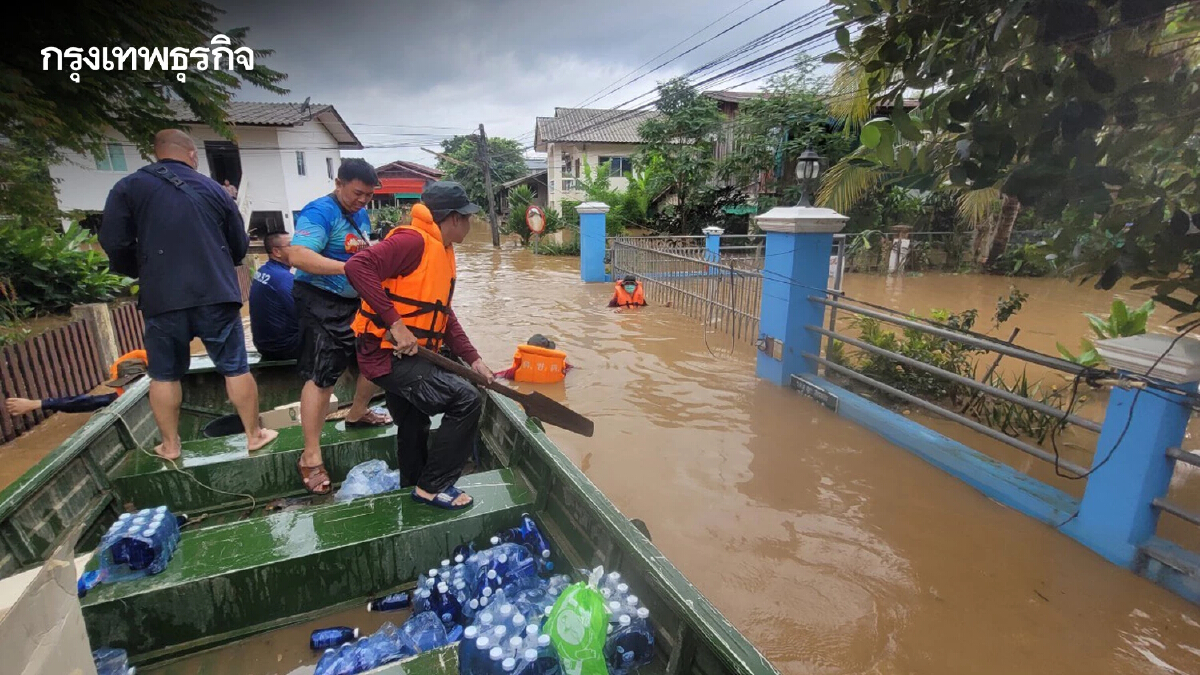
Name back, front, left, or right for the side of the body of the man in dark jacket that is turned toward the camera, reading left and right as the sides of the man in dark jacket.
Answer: back

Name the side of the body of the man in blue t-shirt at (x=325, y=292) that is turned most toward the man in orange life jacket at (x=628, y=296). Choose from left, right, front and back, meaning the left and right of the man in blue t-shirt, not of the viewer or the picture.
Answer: left

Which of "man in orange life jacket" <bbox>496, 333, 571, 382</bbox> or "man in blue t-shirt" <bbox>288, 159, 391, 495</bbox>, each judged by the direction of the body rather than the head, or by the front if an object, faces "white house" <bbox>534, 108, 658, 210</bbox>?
the man in orange life jacket

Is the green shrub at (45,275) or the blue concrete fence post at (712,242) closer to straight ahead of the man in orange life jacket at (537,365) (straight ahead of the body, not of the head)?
the blue concrete fence post

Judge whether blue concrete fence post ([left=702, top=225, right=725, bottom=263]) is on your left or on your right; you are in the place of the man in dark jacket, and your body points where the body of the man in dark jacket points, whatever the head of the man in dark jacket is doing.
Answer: on your right

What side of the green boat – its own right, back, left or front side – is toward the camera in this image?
back

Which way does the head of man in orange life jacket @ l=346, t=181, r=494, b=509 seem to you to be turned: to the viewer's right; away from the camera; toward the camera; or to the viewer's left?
to the viewer's right

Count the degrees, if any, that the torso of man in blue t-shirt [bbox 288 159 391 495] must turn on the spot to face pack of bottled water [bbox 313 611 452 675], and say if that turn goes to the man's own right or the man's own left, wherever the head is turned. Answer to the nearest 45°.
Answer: approximately 45° to the man's own right

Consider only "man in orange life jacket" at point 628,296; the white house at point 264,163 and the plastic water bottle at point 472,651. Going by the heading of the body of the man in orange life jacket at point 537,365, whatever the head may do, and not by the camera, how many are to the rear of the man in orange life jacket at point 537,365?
1

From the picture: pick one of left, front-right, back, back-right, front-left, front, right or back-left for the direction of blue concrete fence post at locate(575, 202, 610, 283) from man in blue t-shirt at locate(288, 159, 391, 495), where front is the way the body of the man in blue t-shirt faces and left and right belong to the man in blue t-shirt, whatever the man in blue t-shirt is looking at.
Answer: left

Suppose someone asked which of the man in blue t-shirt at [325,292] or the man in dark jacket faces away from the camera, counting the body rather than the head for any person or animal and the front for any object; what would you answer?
the man in dark jacket

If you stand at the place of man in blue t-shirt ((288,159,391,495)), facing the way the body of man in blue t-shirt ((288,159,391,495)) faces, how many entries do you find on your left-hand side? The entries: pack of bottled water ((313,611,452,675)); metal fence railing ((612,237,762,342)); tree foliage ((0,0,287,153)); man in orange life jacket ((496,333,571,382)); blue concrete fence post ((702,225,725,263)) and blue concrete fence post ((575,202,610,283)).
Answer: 4

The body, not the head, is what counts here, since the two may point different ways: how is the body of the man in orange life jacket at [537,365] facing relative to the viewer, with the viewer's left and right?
facing away from the viewer

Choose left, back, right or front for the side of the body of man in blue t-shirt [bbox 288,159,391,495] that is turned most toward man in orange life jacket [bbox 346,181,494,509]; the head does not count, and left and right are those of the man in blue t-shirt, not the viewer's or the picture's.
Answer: front

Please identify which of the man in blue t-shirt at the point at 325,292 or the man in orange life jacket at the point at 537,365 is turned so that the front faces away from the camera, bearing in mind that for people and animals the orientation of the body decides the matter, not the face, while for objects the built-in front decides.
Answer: the man in orange life jacket
